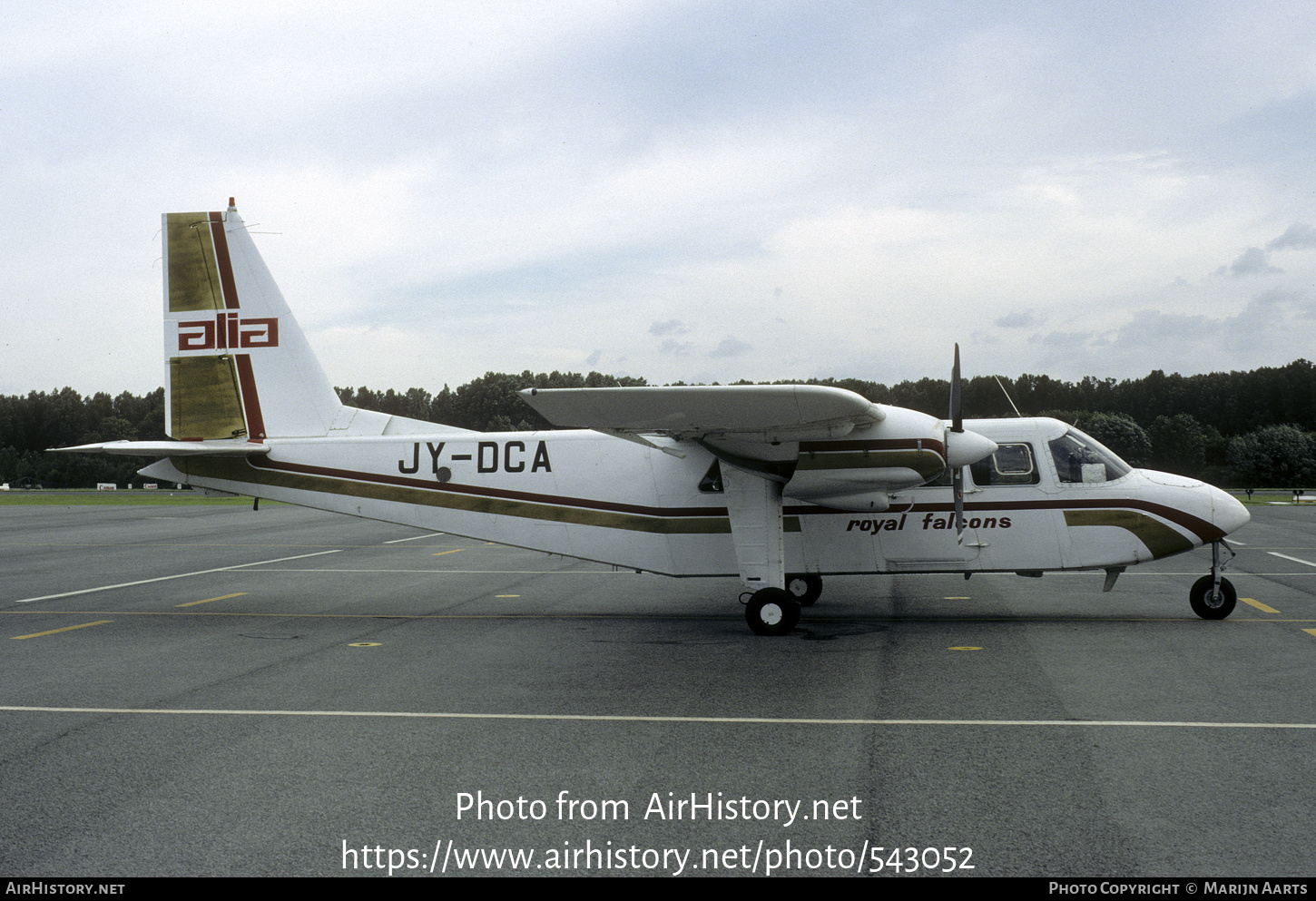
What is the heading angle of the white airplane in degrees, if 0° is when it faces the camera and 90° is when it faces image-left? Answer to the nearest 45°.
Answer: approximately 270°
